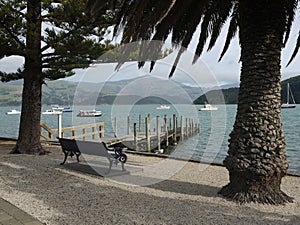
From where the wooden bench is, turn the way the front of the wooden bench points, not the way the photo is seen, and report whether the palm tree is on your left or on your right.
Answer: on your right

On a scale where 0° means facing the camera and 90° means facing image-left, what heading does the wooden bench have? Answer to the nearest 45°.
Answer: approximately 225°
